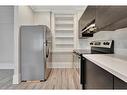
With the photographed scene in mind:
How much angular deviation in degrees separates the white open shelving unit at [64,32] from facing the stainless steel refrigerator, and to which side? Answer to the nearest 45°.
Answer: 0° — it already faces it

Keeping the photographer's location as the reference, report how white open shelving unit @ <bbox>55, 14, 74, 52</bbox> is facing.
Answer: facing the viewer

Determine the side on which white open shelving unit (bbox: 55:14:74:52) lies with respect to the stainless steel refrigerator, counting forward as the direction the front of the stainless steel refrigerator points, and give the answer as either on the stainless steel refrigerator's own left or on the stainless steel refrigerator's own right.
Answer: on the stainless steel refrigerator's own left
